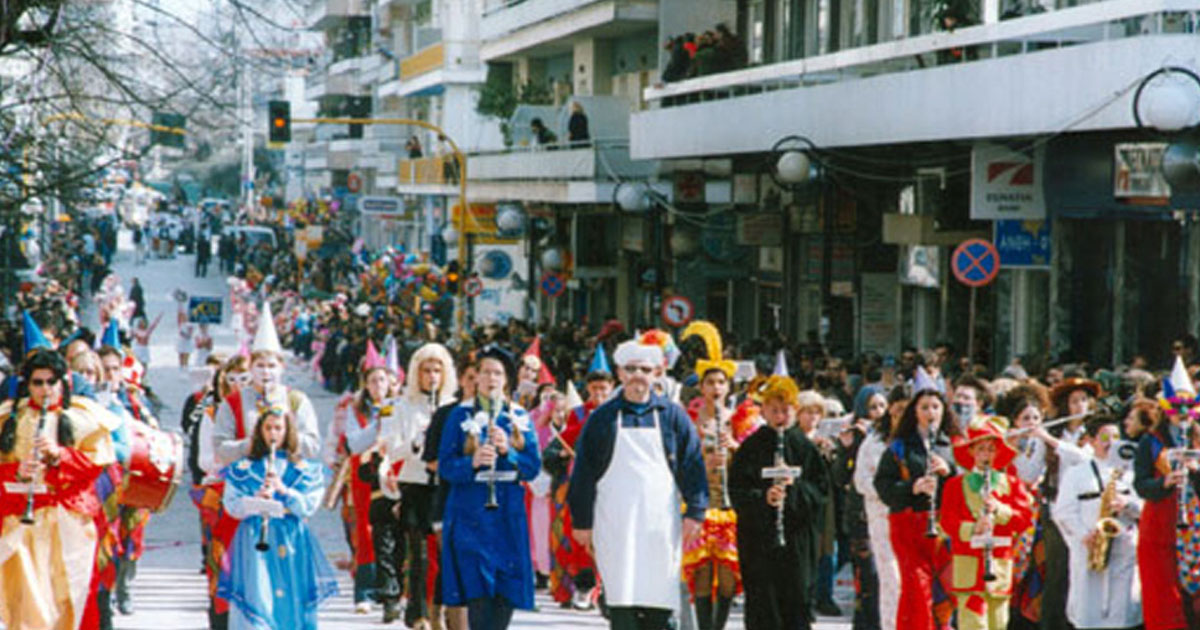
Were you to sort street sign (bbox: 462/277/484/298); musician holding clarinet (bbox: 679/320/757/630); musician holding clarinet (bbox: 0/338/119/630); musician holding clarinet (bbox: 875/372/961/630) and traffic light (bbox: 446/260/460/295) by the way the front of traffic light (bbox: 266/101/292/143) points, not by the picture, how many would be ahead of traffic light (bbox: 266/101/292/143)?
3

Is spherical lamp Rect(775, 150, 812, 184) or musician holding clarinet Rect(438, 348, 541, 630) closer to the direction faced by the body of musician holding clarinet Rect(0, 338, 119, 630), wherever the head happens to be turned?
the musician holding clarinet

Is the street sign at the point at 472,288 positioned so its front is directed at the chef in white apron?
yes

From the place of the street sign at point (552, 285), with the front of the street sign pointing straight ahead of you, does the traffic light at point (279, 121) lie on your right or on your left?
on your right

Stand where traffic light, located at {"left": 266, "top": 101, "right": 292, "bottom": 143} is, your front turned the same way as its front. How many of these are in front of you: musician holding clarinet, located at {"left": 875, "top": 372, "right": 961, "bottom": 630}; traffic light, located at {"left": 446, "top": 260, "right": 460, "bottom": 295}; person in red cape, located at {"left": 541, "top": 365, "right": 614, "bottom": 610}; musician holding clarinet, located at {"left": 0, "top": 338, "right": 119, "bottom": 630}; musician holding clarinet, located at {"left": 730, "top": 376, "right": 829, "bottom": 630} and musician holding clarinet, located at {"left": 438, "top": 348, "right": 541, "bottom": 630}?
5
